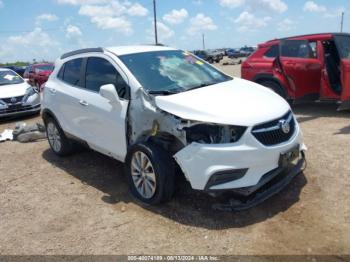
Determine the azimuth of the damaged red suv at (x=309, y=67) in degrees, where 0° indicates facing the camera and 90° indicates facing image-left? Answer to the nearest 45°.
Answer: approximately 270°

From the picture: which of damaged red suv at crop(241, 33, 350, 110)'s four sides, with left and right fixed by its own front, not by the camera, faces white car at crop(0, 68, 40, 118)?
back

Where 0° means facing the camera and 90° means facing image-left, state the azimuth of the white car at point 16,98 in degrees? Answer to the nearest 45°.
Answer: approximately 315°

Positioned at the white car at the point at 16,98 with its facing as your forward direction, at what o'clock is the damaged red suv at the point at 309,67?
The damaged red suv is roughly at 10 o'clock from the white car.

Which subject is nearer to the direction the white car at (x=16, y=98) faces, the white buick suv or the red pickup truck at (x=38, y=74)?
the white buick suv

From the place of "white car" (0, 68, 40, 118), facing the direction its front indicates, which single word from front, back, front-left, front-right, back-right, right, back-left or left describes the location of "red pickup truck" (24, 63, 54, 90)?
back-left
